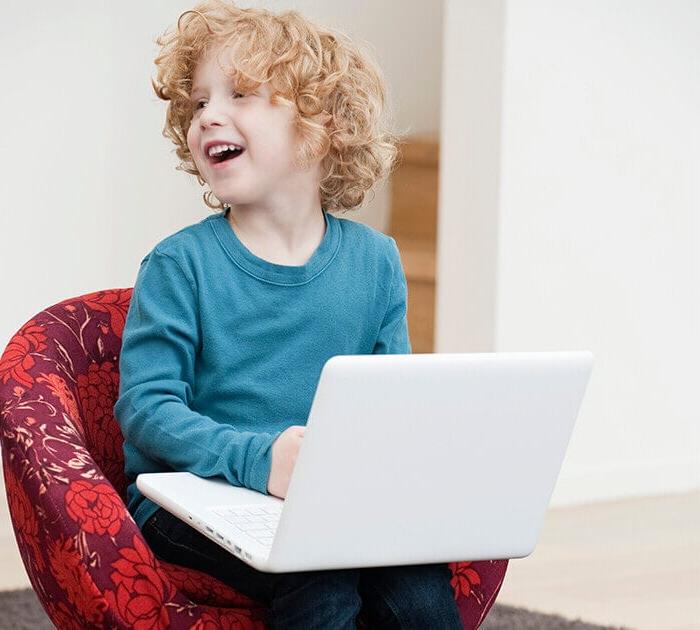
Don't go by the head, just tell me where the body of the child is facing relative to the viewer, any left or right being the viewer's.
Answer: facing the viewer and to the right of the viewer

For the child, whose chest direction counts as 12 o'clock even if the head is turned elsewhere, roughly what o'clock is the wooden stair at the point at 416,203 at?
The wooden stair is roughly at 8 o'clock from the child.

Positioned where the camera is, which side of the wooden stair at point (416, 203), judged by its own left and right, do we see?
front

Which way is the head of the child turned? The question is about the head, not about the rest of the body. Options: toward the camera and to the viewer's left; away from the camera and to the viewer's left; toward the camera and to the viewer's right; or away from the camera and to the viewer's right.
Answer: toward the camera and to the viewer's left

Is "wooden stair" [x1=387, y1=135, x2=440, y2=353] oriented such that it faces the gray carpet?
yes

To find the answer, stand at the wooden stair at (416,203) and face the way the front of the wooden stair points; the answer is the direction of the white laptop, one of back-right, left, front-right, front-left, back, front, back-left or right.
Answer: front

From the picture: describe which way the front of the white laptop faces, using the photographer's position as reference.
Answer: facing away from the viewer and to the left of the viewer

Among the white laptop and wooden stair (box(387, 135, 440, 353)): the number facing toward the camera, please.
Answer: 1
